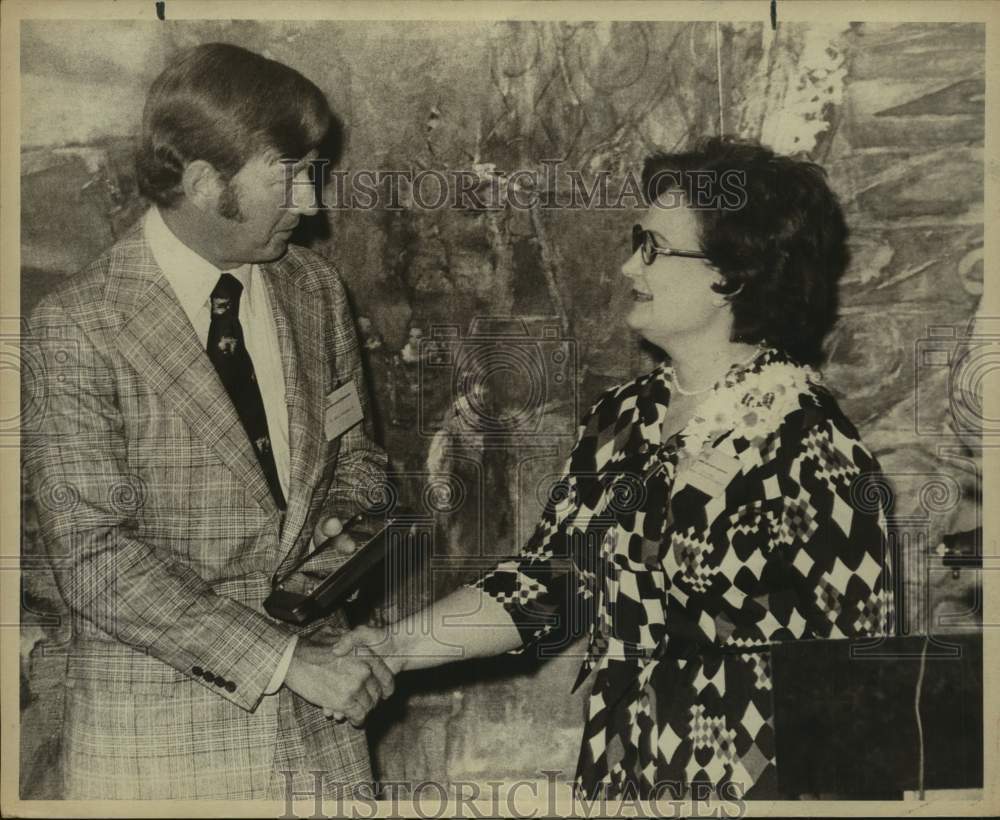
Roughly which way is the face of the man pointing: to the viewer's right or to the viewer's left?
to the viewer's right

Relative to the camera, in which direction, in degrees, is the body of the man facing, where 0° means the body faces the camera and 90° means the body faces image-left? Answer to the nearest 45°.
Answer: approximately 315°

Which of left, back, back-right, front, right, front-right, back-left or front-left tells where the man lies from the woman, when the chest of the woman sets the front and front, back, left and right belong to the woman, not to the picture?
front-right

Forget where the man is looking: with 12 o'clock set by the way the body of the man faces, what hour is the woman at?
The woman is roughly at 11 o'clock from the man.

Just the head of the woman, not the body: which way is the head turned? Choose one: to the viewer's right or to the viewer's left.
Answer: to the viewer's left

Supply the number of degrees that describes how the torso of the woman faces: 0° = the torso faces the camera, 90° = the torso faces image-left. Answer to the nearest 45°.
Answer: approximately 45°

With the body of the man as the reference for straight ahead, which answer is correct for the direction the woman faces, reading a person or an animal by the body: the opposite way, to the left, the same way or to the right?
to the right
